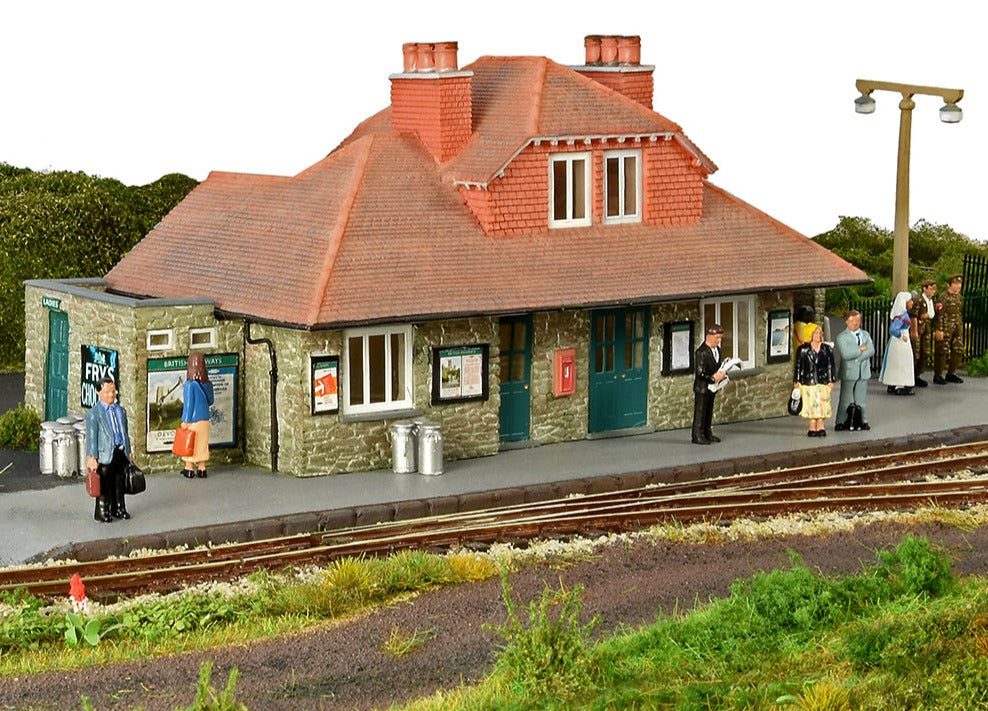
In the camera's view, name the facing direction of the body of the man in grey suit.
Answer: toward the camera

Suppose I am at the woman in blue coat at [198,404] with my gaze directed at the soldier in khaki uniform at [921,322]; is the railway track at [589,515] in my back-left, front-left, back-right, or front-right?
front-right

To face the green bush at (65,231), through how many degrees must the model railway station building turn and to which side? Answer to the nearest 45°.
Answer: approximately 180°

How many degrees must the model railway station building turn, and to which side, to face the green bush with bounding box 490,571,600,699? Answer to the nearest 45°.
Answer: approximately 45° to its right

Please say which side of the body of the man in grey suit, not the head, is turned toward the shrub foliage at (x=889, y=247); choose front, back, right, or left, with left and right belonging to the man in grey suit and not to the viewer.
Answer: back

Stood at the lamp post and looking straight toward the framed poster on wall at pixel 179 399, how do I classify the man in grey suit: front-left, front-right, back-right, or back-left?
front-left

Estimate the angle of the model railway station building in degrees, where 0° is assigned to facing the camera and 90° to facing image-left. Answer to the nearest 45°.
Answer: approximately 315°

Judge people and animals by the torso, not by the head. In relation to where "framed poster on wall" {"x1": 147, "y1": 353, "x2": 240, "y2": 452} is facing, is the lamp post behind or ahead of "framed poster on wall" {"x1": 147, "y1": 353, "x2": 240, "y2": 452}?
behind

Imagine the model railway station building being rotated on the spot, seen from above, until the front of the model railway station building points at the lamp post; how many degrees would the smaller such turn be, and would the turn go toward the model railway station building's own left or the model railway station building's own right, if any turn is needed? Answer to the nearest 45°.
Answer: approximately 90° to the model railway station building's own left

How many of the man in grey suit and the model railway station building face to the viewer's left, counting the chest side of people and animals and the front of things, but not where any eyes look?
0

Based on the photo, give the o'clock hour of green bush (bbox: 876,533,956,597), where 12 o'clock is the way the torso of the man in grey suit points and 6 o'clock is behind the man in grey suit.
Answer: The green bush is roughly at 12 o'clock from the man in grey suit.

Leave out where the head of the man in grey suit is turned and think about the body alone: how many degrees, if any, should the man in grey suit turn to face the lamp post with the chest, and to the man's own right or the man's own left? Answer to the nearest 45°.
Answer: approximately 180°
